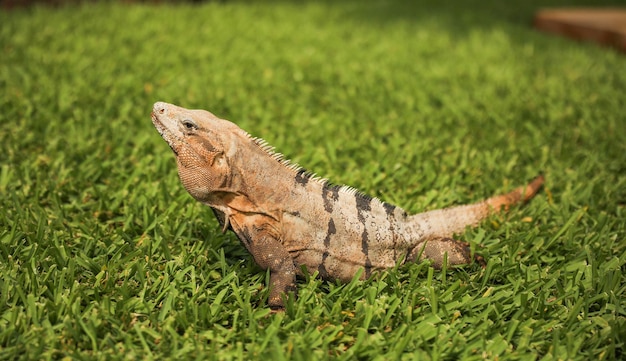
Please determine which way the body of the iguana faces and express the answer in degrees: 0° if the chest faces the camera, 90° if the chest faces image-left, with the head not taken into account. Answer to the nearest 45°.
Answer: approximately 90°
